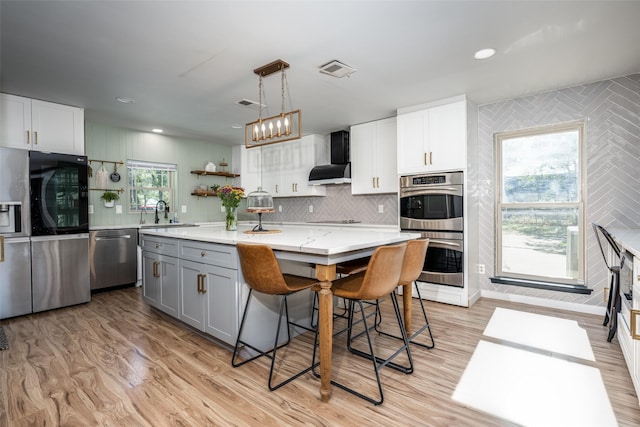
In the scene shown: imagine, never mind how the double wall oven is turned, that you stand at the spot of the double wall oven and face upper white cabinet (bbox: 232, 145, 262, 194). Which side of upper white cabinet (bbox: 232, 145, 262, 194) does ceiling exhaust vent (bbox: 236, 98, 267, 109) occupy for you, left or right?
left

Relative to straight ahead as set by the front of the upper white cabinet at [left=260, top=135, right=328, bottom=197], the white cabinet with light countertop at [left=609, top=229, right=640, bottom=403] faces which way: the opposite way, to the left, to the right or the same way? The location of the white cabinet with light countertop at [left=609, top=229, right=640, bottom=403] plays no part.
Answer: to the right

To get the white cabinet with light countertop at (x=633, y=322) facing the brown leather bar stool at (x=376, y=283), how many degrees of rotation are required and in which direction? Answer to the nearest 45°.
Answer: approximately 45° to its left

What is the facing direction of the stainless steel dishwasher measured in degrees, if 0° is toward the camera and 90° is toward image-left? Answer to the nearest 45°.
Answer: approximately 315°

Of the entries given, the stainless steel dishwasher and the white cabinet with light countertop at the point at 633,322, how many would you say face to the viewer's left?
1

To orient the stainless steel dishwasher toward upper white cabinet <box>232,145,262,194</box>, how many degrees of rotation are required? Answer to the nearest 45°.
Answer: approximately 45° to its left

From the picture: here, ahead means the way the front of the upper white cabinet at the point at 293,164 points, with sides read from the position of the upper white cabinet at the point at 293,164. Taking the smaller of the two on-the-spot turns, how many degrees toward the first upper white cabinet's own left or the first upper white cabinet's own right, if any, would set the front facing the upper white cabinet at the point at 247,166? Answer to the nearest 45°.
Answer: approximately 90° to the first upper white cabinet's own right

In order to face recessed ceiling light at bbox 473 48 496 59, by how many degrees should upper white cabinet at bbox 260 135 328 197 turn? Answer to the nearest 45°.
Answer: approximately 90° to its left

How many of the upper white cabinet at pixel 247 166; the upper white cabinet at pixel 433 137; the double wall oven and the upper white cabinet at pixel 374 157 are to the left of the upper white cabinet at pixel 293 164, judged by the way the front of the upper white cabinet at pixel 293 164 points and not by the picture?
3

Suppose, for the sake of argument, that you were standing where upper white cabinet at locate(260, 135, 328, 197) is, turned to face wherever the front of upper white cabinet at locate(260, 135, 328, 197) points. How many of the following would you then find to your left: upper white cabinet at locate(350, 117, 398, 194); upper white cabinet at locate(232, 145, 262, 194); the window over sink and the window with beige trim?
2

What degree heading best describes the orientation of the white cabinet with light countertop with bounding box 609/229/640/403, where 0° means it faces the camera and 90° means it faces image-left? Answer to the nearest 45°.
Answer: approximately 90°
